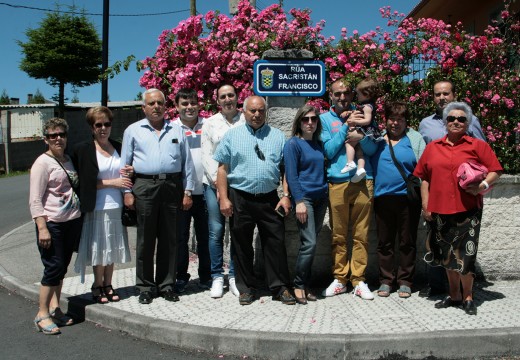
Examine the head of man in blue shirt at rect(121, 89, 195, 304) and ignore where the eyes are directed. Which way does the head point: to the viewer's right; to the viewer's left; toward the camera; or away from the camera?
toward the camera

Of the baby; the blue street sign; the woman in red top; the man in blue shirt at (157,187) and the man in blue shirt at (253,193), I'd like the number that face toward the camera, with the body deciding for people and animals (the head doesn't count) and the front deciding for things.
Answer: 4

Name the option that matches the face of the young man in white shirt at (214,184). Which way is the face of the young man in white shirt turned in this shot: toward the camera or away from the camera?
toward the camera

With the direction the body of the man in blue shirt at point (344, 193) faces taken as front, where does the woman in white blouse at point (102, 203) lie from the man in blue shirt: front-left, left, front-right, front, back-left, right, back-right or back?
right

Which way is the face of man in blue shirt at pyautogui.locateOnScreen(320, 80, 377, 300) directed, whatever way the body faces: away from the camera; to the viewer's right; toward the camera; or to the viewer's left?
toward the camera

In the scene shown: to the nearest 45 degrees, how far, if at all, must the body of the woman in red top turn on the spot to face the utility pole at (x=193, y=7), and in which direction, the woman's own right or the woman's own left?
approximately 135° to the woman's own right

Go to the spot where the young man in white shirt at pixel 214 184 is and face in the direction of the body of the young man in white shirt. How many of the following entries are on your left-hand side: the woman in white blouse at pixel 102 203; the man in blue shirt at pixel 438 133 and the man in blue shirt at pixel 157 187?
1

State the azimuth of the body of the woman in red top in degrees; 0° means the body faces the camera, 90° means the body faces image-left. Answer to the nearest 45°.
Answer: approximately 0°

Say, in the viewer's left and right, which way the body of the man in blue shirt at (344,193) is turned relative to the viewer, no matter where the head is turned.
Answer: facing the viewer

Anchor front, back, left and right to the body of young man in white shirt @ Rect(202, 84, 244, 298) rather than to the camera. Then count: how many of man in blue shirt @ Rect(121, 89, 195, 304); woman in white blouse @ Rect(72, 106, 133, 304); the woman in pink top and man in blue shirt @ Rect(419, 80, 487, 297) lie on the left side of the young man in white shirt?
1

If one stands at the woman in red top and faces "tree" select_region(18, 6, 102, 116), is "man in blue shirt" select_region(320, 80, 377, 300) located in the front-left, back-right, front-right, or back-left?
front-left

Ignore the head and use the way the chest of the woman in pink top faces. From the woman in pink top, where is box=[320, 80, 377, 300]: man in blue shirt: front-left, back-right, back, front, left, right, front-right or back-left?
front-left

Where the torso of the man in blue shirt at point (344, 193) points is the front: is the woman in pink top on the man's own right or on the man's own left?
on the man's own right

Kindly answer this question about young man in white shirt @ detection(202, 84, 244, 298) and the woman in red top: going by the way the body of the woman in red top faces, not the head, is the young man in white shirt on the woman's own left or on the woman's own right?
on the woman's own right

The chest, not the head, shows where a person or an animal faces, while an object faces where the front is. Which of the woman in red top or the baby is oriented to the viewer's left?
the baby

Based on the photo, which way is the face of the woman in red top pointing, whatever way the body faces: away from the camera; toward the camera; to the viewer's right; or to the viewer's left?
toward the camera

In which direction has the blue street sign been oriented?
toward the camera
